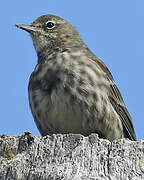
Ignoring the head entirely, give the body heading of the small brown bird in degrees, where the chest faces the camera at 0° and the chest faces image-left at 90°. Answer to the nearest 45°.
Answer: approximately 45°
